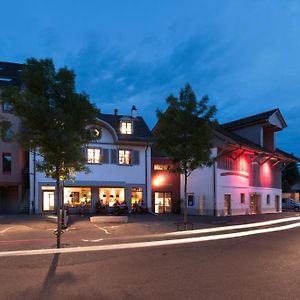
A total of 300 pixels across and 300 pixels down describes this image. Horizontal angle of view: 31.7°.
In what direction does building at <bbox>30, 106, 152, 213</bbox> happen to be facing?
toward the camera

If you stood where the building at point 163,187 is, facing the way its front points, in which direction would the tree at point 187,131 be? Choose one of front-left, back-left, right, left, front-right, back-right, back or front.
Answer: front

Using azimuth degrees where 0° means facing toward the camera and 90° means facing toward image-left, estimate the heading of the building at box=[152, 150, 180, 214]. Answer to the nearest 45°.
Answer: approximately 0°

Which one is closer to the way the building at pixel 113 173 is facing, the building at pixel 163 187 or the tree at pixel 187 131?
the tree

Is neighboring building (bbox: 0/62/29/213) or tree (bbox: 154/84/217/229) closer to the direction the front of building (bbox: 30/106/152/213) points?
the tree

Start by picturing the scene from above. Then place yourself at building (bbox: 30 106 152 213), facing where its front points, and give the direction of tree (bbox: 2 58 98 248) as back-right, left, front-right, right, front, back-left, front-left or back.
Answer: front

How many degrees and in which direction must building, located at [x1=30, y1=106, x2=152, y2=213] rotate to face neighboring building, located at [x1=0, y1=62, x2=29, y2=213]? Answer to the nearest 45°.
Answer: approximately 90° to its right

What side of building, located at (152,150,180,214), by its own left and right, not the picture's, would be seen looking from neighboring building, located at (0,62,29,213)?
right

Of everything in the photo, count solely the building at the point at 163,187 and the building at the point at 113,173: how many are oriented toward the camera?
2

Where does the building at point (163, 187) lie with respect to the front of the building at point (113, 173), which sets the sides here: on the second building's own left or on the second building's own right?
on the second building's own left

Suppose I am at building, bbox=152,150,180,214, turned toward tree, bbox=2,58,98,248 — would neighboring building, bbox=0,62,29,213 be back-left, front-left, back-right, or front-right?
front-right
